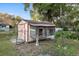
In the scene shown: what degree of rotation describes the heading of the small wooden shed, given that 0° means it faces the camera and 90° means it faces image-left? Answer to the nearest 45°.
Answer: approximately 315°
